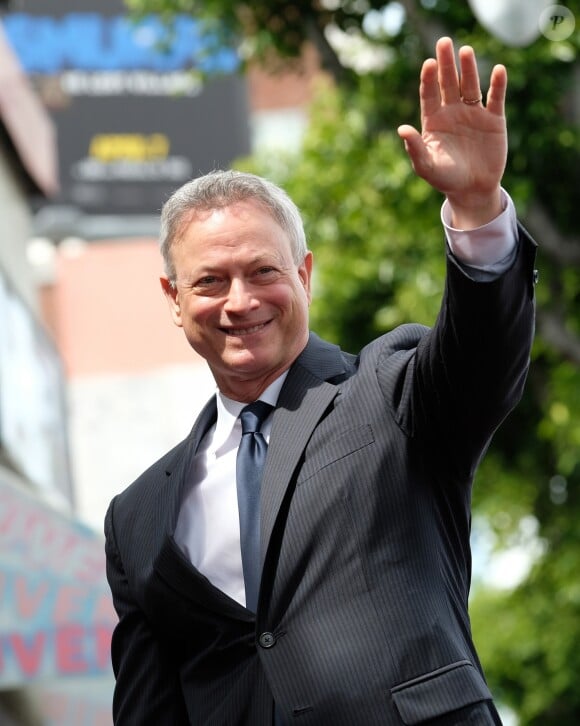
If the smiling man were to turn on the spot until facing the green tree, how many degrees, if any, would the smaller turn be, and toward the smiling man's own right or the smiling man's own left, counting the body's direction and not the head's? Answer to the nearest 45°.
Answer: approximately 180°

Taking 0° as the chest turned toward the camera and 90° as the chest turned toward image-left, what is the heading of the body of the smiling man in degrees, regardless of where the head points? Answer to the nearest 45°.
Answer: approximately 0°

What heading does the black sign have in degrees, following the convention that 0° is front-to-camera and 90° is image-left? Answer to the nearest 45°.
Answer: approximately 0°

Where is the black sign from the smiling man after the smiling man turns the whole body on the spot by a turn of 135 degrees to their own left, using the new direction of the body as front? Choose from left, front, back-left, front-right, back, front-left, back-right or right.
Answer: front-left
